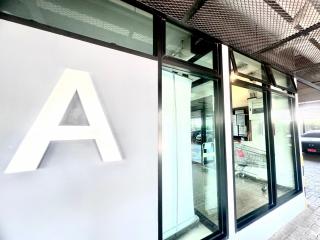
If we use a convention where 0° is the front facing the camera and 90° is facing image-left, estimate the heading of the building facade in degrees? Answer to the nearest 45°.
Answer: approximately 315°
